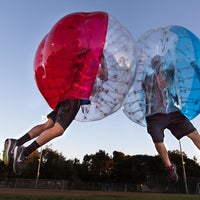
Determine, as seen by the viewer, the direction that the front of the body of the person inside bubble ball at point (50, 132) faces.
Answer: to the viewer's right

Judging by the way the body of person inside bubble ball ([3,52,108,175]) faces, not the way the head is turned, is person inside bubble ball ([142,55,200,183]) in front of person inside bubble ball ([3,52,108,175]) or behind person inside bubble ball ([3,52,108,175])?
in front
